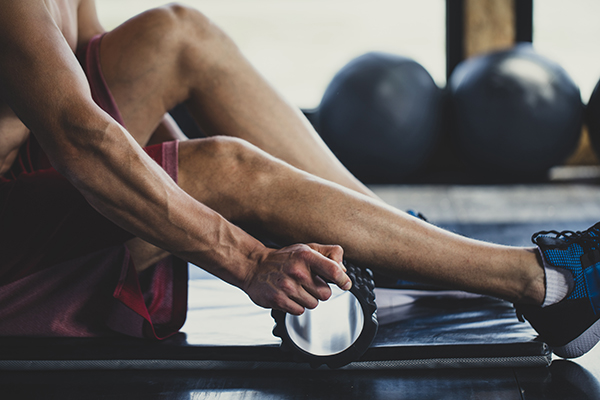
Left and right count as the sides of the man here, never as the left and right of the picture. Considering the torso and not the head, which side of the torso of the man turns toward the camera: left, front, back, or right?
right

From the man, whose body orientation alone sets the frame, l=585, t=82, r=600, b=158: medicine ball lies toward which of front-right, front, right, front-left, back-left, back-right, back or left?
front-left

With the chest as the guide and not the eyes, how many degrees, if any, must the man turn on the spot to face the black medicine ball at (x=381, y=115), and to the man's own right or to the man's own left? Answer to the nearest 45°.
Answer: approximately 90° to the man's own left

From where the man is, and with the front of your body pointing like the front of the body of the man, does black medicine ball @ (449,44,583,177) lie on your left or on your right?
on your left
